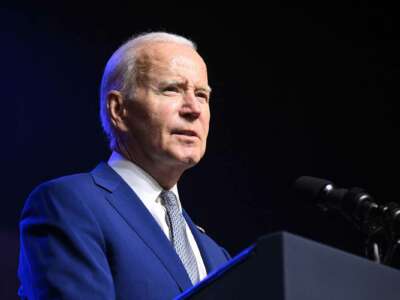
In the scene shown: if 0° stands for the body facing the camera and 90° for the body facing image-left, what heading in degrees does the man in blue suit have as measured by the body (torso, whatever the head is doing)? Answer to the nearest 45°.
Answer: approximately 315°

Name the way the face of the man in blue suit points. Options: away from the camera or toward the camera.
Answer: toward the camera

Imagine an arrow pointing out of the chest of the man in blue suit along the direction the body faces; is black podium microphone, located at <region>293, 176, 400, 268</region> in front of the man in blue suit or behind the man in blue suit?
in front

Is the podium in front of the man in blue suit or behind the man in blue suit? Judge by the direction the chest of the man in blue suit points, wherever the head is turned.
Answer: in front
